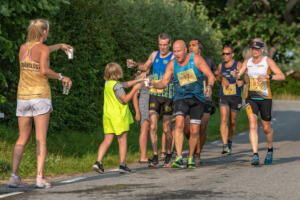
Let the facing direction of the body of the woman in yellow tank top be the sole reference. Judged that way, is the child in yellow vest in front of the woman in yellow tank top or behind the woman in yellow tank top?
in front

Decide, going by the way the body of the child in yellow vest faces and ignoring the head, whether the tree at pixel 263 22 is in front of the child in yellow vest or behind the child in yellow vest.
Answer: in front

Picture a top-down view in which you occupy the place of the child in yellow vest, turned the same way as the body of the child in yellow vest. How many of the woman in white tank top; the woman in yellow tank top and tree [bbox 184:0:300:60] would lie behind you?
1
